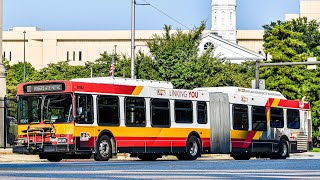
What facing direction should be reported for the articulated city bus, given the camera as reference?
facing the viewer and to the left of the viewer
